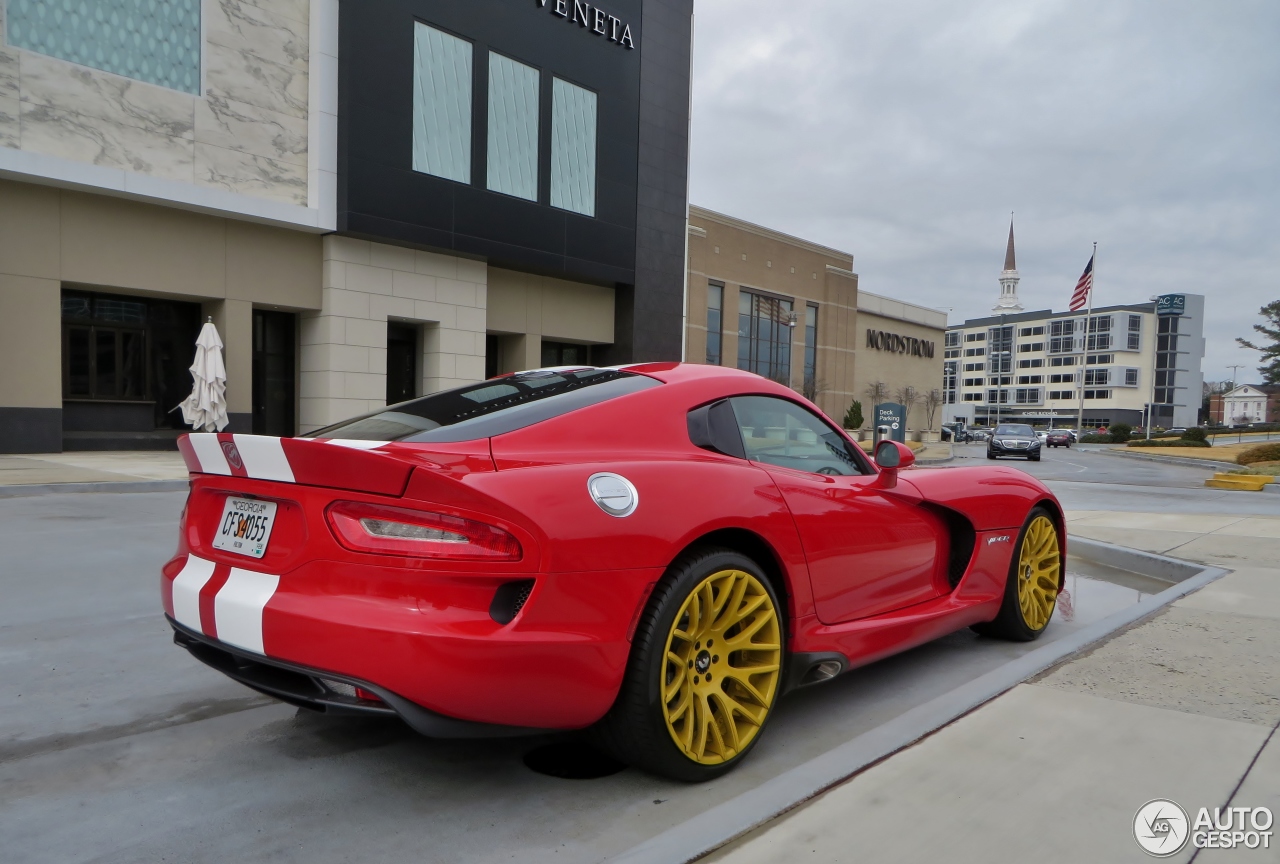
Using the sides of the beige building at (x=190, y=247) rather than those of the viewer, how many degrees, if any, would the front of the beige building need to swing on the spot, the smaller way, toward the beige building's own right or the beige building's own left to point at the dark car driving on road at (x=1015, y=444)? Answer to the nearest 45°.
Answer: approximately 45° to the beige building's own left

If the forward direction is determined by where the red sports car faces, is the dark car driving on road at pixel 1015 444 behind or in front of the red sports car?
in front

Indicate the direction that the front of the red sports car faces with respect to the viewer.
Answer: facing away from the viewer and to the right of the viewer

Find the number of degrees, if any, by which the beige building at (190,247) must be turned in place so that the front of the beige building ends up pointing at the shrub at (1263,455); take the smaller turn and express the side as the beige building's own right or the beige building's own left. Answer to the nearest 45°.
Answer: approximately 45° to the beige building's own left

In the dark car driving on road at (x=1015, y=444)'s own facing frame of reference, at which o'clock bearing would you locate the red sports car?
The red sports car is roughly at 12 o'clock from the dark car driving on road.

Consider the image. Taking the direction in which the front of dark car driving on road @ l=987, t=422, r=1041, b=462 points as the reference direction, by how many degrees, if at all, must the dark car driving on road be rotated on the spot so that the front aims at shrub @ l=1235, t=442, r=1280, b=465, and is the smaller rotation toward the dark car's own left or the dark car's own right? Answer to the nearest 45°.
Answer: approximately 45° to the dark car's own left

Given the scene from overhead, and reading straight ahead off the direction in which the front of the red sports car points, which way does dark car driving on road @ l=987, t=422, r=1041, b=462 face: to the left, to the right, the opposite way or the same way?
the opposite way

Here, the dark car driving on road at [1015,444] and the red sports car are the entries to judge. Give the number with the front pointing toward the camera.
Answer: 1

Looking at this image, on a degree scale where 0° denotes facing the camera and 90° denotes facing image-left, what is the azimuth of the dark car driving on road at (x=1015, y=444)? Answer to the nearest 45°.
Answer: approximately 0°

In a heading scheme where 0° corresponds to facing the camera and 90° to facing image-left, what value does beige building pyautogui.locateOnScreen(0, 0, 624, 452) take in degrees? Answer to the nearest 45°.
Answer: approximately 315°

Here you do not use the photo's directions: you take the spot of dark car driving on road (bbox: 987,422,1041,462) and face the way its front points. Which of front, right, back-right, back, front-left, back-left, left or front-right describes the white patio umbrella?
front-right

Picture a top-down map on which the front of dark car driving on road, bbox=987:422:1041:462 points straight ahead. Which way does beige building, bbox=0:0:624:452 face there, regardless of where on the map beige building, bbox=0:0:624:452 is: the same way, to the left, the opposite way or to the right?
to the left
